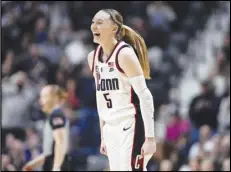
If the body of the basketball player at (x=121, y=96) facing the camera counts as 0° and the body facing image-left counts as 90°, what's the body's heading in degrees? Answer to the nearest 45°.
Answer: approximately 45°

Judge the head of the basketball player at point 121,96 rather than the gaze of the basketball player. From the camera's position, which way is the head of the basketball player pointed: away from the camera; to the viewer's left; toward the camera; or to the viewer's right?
to the viewer's left
